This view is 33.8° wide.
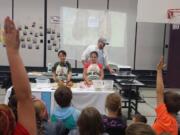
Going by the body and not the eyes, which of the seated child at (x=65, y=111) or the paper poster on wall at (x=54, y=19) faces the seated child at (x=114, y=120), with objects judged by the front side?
the paper poster on wall

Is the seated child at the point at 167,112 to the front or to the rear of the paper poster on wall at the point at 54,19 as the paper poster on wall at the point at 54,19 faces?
to the front

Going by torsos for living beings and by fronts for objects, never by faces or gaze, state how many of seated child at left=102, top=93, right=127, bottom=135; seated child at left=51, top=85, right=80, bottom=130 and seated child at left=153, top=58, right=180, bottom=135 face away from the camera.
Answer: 3

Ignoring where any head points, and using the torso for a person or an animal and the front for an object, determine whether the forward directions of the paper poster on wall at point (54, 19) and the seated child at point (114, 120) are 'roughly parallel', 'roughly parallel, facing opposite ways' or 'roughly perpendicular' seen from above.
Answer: roughly parallel, facing opposite ways

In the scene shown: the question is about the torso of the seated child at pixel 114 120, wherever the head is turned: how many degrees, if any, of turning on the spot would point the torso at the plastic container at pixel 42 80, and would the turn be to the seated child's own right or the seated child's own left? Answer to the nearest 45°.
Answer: approximately 45° to the seated child's own left

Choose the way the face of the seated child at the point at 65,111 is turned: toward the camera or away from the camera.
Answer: away from the camera

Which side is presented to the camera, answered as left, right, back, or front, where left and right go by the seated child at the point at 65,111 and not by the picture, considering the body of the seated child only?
back

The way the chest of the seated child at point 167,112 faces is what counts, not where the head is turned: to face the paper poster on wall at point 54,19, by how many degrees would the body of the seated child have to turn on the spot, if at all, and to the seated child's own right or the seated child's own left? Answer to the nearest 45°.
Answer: approximately 45° to the seated child's own left

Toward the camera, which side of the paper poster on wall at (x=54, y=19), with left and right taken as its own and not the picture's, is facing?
front

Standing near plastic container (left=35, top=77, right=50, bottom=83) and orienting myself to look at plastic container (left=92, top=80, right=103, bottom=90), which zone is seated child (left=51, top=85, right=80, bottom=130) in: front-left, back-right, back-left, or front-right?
front-right

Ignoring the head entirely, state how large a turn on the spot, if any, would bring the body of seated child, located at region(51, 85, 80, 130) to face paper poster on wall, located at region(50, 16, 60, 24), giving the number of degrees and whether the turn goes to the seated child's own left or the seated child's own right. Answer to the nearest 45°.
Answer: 0° — they already face it

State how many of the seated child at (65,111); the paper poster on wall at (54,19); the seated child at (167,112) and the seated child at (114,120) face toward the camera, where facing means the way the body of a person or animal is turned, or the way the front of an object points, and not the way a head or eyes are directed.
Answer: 1

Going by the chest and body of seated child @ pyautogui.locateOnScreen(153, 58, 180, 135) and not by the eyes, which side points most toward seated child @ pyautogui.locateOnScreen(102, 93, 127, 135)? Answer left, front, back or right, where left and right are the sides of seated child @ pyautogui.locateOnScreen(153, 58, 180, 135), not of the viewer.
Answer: left

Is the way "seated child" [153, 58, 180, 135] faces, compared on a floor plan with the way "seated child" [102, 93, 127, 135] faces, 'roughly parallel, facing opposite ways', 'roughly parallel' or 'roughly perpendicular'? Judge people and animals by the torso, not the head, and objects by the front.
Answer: roughly parallel

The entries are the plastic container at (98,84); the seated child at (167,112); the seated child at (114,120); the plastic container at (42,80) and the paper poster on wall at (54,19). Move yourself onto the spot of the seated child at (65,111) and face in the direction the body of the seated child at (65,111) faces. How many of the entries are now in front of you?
3

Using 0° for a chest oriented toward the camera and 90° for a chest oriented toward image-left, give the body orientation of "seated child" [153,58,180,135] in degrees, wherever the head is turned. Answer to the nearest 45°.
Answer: approximately 180°

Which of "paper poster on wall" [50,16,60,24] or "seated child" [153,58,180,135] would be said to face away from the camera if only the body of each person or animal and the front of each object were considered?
the seated child

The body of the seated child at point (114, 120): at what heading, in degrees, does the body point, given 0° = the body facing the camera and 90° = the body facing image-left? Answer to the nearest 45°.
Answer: approximately 180°
